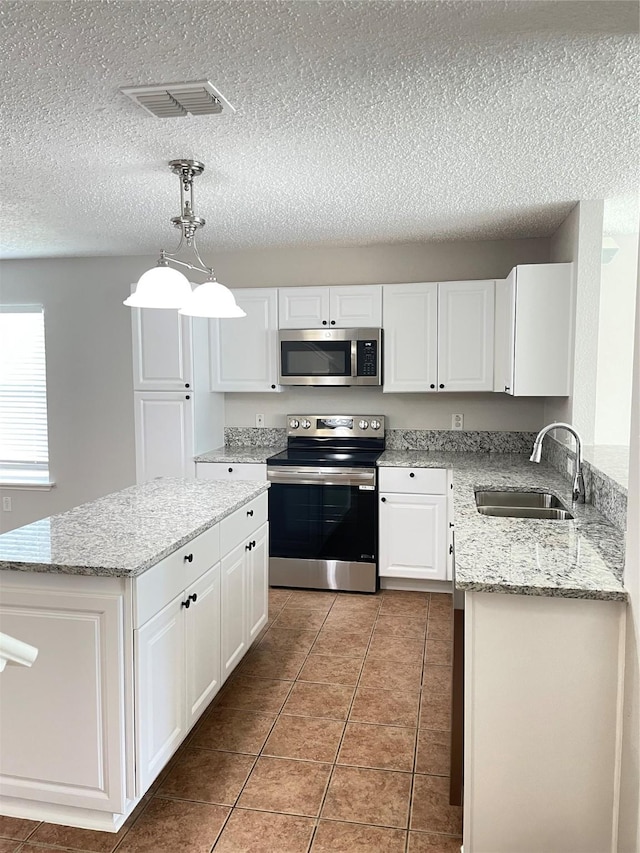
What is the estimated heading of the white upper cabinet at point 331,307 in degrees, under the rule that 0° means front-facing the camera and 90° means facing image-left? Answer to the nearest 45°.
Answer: approximately 0°

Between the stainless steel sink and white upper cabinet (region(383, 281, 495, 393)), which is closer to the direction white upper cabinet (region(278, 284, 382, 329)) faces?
the stainless steel sink
